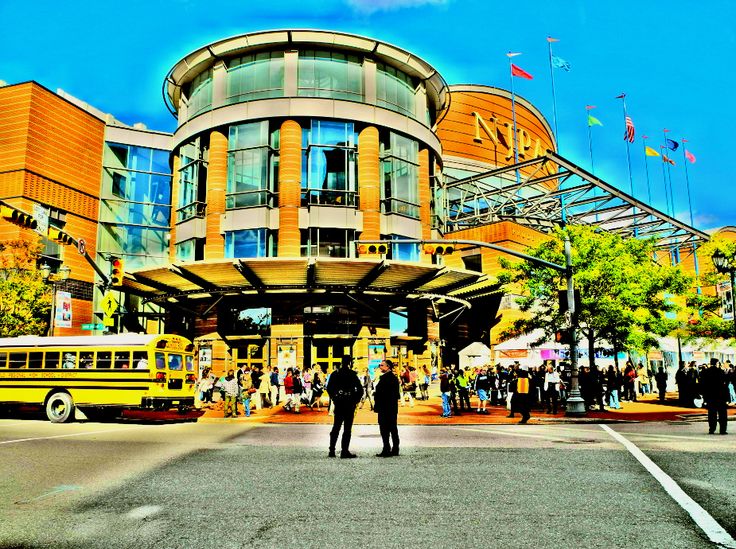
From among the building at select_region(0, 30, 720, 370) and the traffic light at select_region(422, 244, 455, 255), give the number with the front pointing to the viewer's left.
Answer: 0

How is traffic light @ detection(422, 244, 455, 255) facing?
toward the camera

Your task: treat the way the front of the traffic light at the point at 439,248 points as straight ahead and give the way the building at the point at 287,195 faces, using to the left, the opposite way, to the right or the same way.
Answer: the same way

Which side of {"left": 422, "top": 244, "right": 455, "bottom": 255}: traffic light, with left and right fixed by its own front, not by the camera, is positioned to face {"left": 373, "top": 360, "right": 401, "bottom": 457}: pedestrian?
front

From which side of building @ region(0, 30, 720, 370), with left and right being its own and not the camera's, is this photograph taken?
front

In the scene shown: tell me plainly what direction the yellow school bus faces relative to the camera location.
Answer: facing away from the viewer and to the left of the viewer

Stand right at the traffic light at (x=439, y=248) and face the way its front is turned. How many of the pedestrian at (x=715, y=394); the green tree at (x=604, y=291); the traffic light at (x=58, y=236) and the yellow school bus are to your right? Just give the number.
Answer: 2

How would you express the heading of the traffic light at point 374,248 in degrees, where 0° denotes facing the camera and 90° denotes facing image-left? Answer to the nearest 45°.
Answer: approximately 0°
